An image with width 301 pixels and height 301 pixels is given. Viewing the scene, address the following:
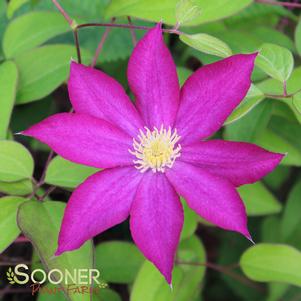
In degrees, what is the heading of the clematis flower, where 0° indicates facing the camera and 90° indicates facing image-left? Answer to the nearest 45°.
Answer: approximately 0°
